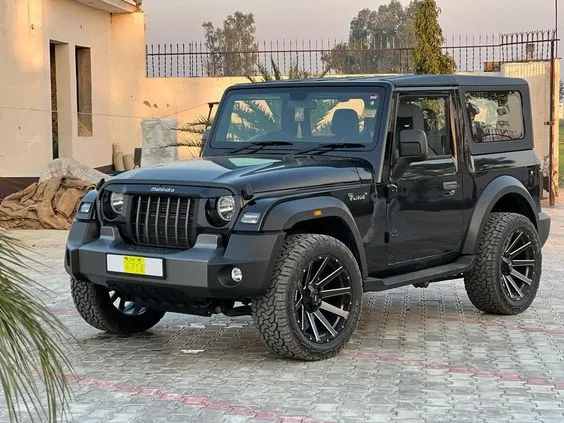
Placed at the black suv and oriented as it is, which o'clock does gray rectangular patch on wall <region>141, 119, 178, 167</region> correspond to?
The gray rectangular patch on wall is roughly at 4 o'clock from the black suv.

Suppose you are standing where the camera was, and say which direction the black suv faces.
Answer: facing the viewer and to the left of the viewer
